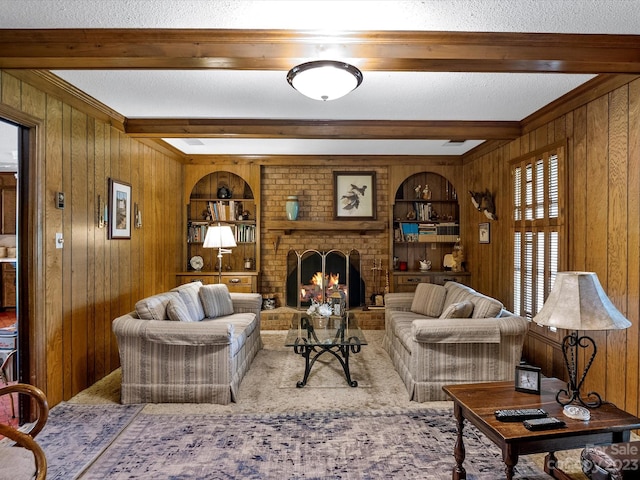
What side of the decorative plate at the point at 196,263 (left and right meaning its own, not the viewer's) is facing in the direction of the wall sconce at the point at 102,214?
front

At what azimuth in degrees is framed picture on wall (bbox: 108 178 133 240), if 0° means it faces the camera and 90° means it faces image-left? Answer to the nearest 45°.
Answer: approximately 315°

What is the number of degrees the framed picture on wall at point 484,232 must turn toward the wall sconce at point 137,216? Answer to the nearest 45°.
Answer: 0° — it already faces it

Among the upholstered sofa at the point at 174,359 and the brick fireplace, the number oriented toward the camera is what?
1

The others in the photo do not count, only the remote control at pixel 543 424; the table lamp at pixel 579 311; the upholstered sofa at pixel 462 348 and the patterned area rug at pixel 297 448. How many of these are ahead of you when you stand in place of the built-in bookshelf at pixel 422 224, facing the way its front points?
4

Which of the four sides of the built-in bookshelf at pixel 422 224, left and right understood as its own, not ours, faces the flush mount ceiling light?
front

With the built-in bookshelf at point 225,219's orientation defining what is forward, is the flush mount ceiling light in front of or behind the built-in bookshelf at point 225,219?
in front

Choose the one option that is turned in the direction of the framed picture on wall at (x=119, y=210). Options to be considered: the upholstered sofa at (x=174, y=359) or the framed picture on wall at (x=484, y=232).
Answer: the framed picture on wall at (x=484, y=232)

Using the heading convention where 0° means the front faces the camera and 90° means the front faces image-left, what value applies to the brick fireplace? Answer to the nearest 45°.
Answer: approximately 0°

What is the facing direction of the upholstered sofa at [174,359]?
to the viewer's right

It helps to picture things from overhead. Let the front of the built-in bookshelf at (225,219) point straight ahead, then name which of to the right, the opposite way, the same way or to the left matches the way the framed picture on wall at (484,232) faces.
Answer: to the right

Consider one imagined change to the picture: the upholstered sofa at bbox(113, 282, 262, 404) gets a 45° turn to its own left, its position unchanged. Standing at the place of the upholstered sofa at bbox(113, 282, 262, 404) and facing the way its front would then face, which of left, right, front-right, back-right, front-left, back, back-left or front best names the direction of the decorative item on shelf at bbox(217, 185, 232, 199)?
front-left

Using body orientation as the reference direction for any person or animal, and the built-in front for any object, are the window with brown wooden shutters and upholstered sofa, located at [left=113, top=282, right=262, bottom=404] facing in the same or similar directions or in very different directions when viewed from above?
very different directions

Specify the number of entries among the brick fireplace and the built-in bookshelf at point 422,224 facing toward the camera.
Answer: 2
